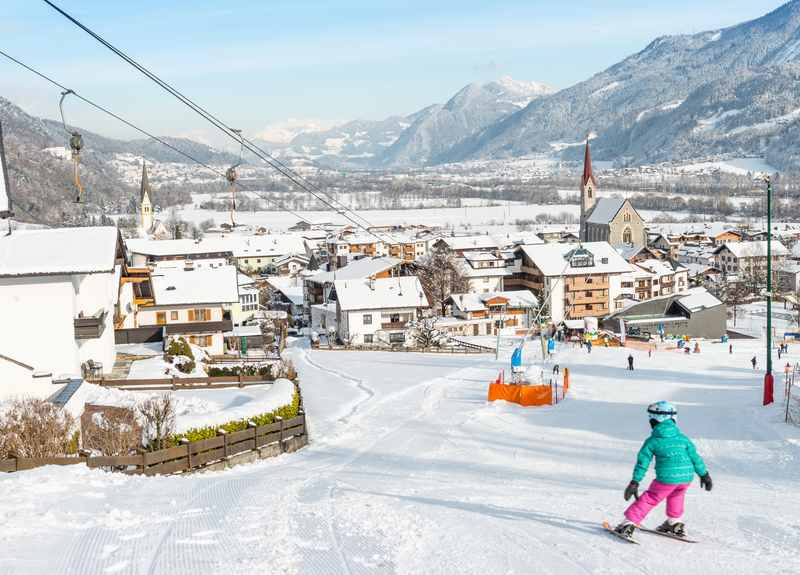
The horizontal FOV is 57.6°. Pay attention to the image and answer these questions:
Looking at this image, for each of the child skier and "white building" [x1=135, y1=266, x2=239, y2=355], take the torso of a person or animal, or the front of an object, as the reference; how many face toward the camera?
1

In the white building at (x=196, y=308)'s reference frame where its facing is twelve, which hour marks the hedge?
The hedge is roughly at 12 o'clock from the white building.

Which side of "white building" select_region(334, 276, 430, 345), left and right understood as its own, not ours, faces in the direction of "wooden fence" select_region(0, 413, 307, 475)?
front

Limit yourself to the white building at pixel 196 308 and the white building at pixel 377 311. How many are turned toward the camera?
2

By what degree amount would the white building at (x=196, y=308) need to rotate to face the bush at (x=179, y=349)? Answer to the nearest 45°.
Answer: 0° — it already faces it

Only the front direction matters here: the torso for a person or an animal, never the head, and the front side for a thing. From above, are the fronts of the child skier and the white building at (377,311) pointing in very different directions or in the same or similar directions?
very different directions

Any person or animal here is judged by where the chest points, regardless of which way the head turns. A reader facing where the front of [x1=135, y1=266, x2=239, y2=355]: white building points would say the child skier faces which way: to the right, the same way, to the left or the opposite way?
the opposite way

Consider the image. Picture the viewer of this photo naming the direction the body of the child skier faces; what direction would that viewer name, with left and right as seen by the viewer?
facing away from the viewer and to the left of the viewer

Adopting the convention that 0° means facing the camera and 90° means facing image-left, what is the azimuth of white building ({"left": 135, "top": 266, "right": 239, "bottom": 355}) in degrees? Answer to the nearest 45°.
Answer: approximately 0°

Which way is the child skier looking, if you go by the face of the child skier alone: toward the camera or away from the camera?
away from the camera
